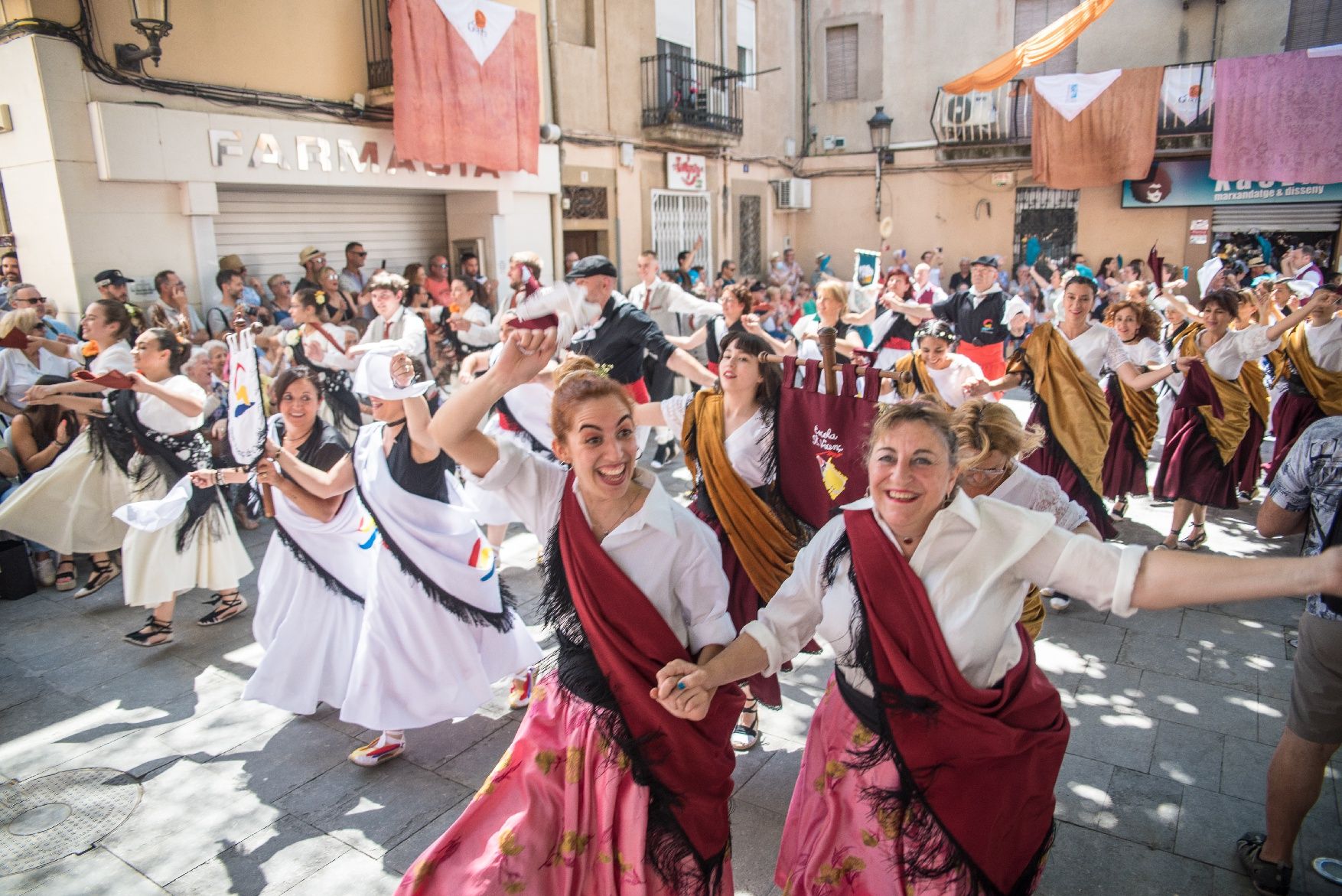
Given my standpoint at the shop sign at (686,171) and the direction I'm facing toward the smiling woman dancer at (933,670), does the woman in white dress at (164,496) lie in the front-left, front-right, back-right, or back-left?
front-right

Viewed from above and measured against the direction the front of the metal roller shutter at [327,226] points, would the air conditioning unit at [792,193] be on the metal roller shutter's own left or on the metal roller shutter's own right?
on the metal roller shutter's own left

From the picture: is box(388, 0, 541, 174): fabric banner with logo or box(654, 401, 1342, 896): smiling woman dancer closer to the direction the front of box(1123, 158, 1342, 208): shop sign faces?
the smiling woman dancer

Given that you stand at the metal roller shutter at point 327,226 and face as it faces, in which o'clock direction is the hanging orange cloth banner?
The hanging orange cloth banner is roughly at 9 o'clock from the metal roller shutter.

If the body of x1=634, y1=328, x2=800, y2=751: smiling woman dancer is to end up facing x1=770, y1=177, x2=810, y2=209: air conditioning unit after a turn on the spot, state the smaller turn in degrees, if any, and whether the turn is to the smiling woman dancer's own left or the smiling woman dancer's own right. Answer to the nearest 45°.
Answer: approximately 135° to the smiling woman dancer's own right

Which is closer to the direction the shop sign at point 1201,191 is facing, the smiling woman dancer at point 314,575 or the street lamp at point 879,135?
the smiling woman dancer

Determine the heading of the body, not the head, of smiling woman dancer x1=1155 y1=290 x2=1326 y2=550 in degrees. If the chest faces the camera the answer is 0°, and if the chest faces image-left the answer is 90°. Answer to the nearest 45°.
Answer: approximately 45°

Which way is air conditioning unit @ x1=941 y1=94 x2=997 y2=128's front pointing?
toward the camera

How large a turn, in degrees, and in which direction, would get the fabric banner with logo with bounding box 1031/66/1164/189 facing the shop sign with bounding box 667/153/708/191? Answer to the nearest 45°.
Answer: approximately 45° to its right

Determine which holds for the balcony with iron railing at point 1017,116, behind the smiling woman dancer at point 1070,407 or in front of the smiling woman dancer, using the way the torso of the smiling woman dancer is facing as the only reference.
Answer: behind

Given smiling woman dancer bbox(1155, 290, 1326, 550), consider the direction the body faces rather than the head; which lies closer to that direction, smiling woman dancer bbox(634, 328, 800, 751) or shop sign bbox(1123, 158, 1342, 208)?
the smiling woman dancer

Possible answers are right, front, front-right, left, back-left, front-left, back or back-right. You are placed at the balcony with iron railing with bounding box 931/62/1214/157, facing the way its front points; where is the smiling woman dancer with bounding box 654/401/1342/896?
front

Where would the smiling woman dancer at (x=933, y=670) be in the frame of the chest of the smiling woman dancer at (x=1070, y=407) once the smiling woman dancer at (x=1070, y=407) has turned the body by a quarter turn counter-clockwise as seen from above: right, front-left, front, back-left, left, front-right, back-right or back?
right

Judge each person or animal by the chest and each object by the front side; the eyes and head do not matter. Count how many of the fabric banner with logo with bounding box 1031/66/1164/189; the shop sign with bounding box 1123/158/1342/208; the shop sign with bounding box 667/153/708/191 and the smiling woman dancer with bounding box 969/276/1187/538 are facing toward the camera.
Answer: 4

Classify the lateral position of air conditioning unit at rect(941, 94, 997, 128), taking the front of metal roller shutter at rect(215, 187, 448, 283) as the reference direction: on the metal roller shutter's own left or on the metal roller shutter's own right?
on the metal roller shutter's own left

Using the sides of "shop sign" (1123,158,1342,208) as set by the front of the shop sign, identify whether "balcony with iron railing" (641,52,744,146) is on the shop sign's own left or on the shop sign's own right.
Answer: on the shop sign's own right

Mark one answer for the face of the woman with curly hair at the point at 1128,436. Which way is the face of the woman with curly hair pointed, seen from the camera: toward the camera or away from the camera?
toward the camera

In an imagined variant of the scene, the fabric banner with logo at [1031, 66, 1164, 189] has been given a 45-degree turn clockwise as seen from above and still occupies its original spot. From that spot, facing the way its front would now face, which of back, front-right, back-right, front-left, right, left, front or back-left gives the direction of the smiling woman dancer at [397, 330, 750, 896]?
front-left

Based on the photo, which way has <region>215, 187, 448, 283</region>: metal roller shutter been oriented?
toward the camera

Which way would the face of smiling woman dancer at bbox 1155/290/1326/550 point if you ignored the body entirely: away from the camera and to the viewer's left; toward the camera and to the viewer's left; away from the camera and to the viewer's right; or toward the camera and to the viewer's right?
toward the camera and to the viewer's left
